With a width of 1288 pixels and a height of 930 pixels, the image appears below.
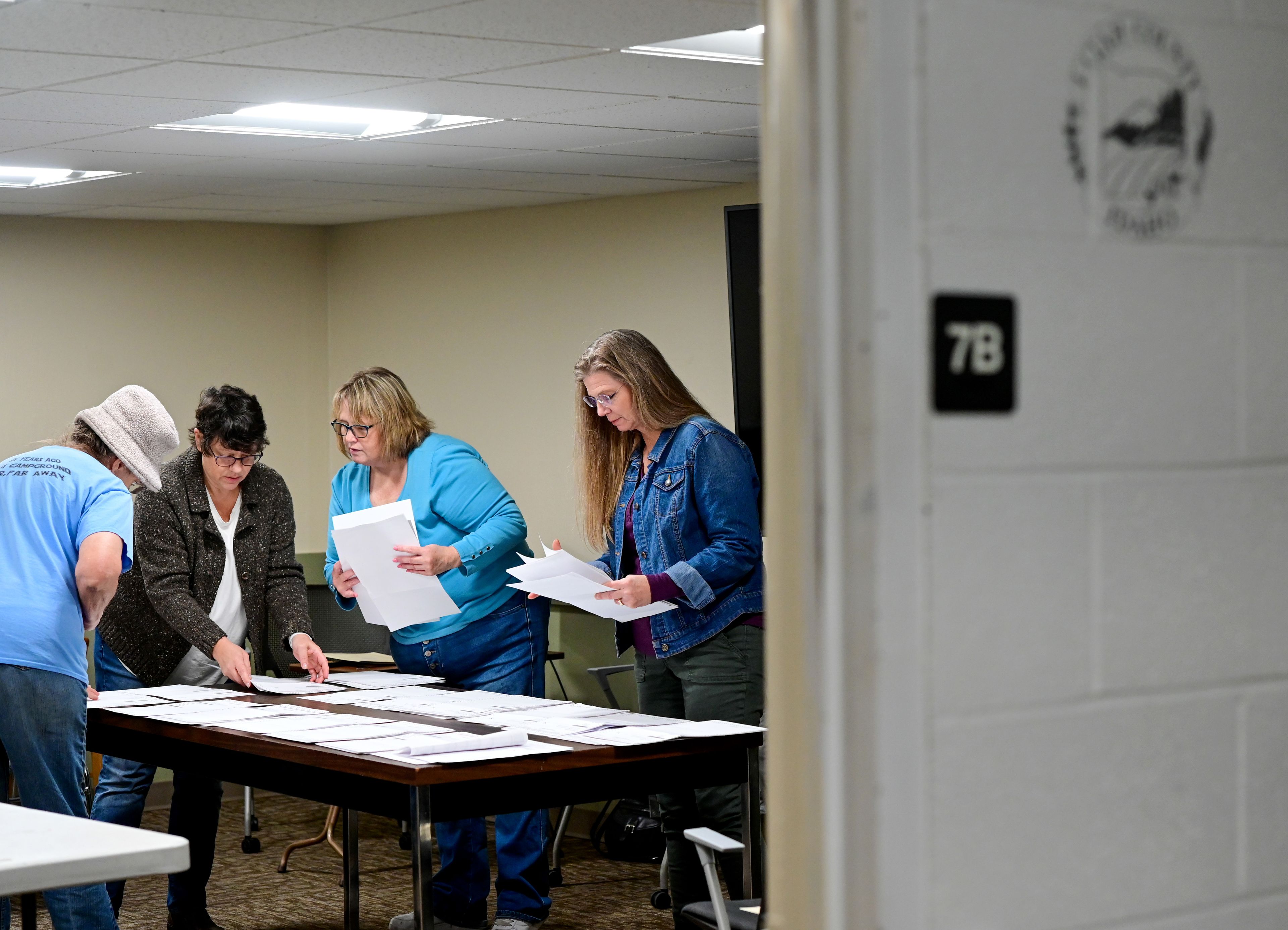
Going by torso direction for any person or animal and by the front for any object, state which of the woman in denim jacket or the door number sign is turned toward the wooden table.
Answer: the woman in denim jacket

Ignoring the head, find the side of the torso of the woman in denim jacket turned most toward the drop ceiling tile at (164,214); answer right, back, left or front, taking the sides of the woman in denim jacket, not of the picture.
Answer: right

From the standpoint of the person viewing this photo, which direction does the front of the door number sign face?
facing the viewer

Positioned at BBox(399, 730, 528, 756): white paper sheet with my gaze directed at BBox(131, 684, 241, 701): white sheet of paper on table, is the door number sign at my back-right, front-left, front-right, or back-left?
back-left

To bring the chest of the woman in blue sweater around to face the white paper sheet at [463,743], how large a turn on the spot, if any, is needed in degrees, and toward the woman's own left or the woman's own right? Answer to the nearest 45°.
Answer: approximately 45° to the woman's own left

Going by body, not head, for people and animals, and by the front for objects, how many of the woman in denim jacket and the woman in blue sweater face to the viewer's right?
0

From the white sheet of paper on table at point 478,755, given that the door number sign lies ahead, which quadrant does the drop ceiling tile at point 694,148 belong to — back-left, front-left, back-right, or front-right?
back-left

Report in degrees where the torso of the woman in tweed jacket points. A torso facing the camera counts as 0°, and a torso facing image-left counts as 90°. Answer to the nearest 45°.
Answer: approximately 315°

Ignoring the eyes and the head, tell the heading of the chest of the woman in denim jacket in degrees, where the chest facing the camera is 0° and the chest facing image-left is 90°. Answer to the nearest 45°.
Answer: approximately 45°

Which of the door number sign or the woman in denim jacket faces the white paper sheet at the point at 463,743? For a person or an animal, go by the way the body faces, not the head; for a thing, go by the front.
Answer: the woman in denim jacket

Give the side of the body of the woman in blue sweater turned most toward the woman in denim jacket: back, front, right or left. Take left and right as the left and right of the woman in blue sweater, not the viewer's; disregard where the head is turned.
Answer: left

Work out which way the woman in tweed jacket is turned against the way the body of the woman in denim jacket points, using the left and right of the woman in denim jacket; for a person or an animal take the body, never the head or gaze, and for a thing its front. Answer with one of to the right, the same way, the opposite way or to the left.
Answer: to the left

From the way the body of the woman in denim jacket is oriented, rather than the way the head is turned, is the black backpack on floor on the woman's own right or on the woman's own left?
on the woman's own right

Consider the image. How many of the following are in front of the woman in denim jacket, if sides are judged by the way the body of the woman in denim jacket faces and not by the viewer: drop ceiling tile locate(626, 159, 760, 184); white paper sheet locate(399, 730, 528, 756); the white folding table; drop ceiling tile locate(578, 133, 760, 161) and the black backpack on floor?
2

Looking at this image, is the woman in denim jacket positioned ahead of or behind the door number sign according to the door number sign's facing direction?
behind

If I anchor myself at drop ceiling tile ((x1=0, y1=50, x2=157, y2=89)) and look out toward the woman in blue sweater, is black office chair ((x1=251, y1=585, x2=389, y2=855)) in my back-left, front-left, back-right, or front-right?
front-left

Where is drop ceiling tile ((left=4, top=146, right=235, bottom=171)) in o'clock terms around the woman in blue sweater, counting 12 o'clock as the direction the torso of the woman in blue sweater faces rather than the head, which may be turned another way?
The drop ceiling tile is roughly at 3 o'clock from the woman in blue sweater.

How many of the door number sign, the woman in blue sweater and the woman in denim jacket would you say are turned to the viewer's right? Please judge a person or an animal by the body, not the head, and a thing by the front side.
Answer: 0

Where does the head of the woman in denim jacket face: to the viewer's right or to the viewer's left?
to the viewer's left

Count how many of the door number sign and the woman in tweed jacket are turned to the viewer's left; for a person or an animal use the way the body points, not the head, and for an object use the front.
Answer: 0

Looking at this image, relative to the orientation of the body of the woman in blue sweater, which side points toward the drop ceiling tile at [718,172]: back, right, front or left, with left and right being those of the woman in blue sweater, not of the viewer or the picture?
back

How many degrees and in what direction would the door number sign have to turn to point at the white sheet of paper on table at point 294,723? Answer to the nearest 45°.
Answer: approximately 135° to its right
